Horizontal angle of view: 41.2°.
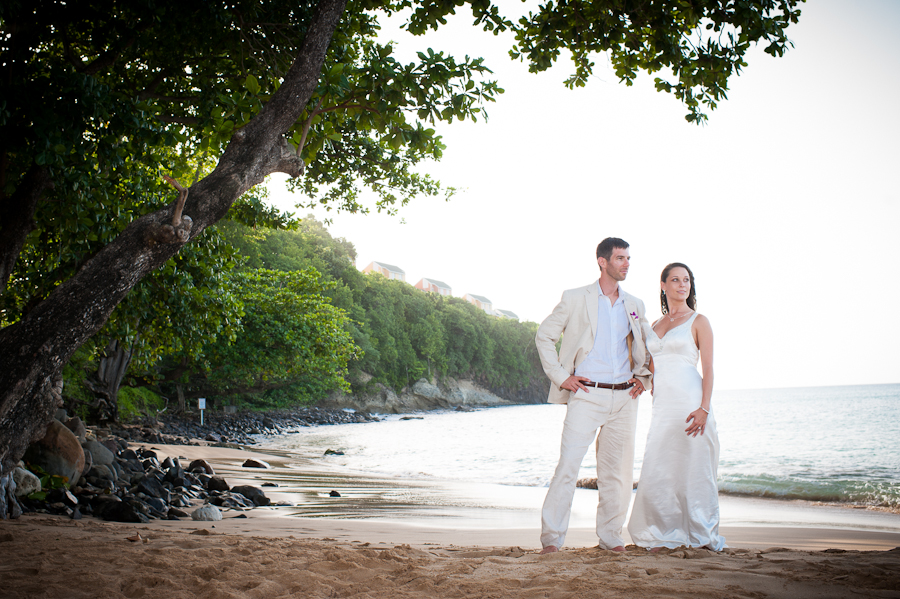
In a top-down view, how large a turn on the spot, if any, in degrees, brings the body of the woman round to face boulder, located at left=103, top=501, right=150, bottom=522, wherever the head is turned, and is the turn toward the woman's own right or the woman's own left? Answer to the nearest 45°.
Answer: approximately 45° to the woman's own right

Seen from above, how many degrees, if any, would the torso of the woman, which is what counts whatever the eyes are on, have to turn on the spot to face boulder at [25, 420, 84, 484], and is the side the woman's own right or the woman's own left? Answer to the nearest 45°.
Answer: approximately 45° to the woman's own right

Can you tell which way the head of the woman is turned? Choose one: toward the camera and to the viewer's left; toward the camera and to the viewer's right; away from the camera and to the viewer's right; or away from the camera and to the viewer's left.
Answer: toward the camera and to the viewer's right

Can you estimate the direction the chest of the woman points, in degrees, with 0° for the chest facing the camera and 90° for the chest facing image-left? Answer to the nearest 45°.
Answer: approximately 45°

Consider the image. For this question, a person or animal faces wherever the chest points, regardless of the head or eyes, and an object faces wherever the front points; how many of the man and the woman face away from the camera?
0
